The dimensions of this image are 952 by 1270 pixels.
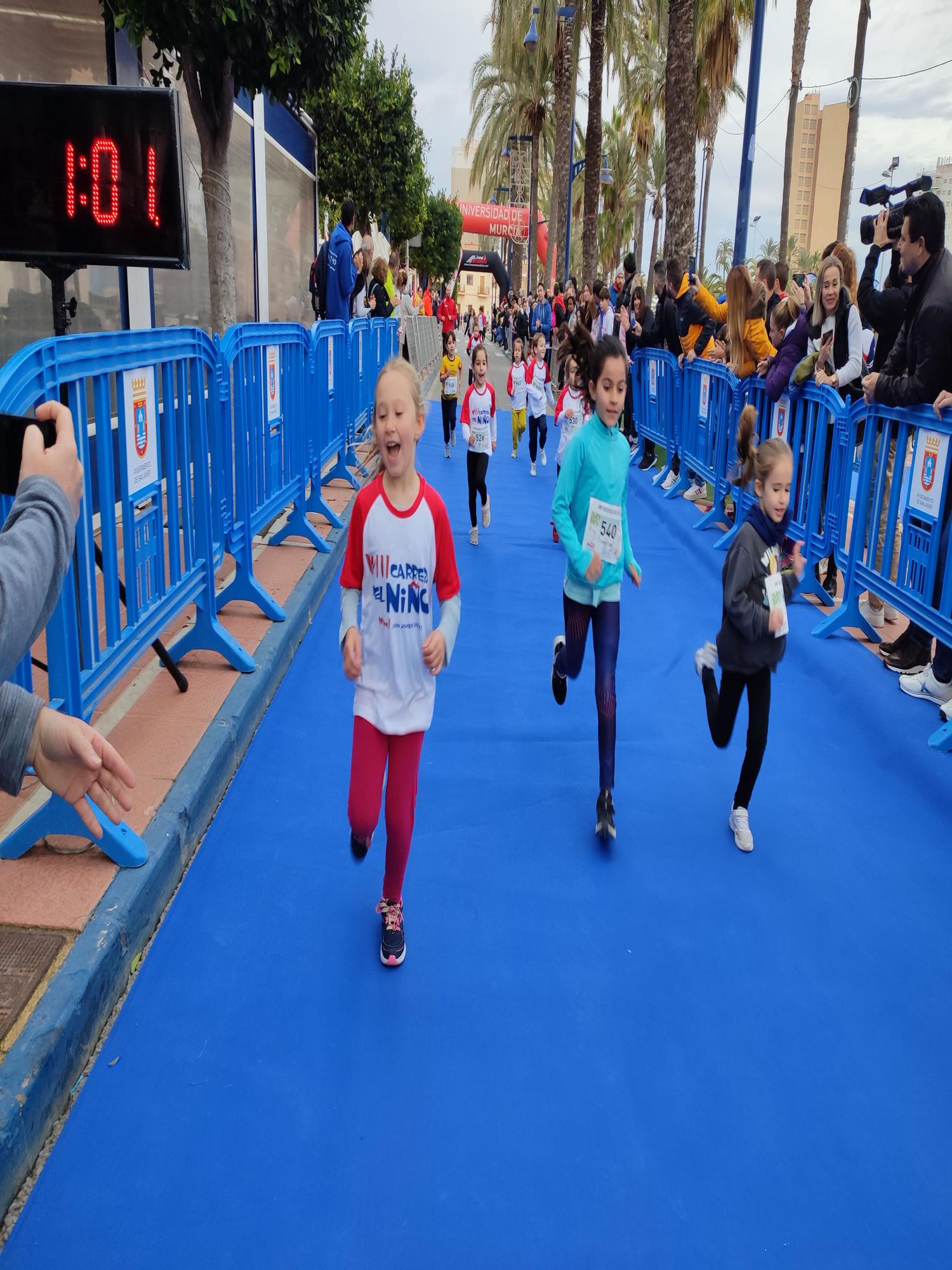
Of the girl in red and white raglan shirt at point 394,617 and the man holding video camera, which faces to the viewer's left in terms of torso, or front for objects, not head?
the man holding video camera

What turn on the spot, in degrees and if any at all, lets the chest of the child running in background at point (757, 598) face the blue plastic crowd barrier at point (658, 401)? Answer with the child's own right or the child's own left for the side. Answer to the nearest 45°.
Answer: approximately 135° to the child's own left

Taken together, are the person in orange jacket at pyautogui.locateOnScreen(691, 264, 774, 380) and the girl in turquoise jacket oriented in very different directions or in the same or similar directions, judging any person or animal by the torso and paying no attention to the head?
very different directions

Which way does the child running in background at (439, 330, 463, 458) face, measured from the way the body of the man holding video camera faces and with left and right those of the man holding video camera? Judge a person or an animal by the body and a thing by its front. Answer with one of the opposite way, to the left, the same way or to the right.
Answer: to the left

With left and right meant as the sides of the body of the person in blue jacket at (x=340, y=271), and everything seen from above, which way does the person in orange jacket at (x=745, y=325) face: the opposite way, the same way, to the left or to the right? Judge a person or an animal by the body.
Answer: to the left

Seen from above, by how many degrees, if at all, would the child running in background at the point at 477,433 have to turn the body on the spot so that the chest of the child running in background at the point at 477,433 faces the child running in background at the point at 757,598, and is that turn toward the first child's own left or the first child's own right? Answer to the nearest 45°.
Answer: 0° — they already face them

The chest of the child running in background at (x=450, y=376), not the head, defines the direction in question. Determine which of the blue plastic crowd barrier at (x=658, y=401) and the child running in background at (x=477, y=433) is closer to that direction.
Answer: the child running in background

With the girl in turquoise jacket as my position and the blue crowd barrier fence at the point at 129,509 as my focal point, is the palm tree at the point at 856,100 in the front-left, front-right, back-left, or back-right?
back-right

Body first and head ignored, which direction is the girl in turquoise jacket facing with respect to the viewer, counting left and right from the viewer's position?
facing the viewer and to the right of the viewer

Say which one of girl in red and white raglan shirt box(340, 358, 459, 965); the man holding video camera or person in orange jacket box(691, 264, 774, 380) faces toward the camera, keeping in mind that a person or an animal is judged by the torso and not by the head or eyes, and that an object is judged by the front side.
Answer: the girl in red and white raglan shirt

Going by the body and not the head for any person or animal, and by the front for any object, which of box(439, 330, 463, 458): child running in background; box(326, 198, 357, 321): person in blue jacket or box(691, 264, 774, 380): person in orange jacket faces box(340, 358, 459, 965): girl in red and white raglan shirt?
the child running in background

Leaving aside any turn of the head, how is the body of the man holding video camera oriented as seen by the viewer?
to the viewer's left
